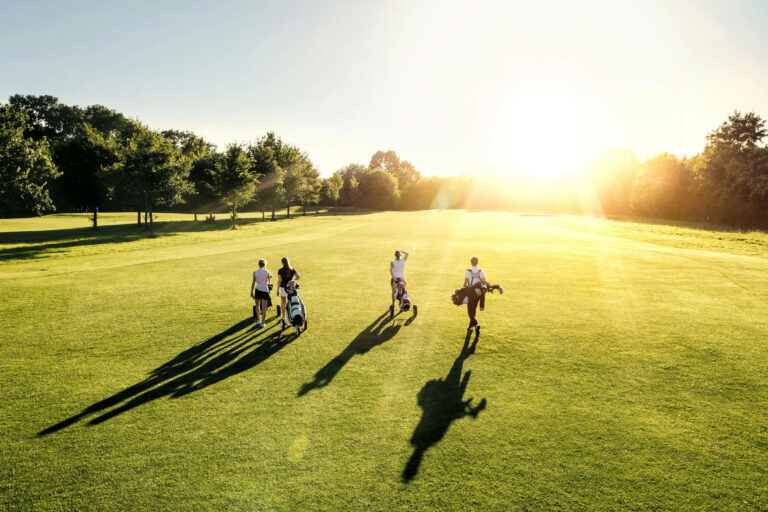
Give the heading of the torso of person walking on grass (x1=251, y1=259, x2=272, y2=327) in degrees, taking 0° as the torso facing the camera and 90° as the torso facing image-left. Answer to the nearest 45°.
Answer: approximately 180°

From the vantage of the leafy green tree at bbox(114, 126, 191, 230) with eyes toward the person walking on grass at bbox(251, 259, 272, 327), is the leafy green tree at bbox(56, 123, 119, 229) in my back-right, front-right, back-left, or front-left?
back-right

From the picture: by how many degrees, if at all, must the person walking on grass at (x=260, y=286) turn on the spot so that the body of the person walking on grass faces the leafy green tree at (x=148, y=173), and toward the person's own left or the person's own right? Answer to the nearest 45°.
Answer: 0° — they already face it

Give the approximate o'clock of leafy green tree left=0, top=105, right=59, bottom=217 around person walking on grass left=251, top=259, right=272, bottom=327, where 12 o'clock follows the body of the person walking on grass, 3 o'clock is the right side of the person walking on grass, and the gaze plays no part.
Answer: The leafy green tree is roughly at 11 o'clock from the person walking on grass.
